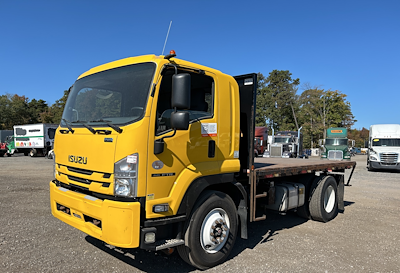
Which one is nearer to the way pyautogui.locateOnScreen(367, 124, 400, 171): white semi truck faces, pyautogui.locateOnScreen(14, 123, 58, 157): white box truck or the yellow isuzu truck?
the yellow isuzu truck

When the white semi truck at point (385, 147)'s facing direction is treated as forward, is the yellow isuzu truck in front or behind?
in front

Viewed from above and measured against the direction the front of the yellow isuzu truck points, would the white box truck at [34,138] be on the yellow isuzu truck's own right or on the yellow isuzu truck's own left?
on the yellow isuzu truck's own right

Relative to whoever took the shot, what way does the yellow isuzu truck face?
facing the viewer and to the left of the viewer

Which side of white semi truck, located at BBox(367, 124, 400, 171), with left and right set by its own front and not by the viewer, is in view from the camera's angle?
front

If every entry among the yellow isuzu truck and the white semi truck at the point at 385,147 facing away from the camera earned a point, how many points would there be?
0

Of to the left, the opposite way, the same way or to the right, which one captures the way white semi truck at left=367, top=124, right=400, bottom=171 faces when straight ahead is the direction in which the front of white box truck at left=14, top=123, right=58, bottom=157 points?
to the right

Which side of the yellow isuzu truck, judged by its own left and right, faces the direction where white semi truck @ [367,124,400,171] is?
back

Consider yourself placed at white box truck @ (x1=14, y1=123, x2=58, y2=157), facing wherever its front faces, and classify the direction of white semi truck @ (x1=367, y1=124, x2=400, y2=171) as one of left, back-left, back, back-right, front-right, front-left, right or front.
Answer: front

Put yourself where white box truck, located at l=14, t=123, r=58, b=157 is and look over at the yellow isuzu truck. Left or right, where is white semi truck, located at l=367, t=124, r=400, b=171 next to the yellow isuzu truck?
left

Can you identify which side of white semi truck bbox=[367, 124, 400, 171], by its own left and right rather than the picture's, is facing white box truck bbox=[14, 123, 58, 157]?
right
